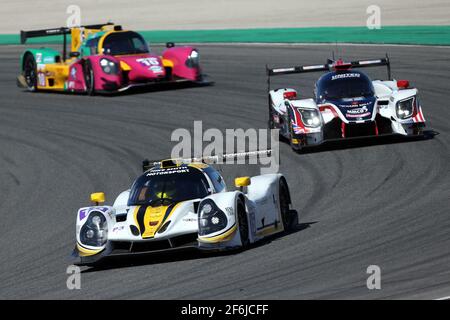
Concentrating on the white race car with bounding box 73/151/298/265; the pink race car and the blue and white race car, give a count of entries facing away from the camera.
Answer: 0

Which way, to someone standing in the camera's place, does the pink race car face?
facing the viewer and to the right of the viewer

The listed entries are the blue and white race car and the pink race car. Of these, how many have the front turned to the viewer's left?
0

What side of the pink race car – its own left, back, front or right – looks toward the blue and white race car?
front

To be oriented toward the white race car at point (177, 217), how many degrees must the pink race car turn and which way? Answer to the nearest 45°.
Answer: approximately 45° to its right

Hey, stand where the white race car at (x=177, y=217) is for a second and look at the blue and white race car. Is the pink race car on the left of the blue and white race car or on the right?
left

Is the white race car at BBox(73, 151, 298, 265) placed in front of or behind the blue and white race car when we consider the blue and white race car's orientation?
in front

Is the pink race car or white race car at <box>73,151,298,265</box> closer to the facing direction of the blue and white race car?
the white race car

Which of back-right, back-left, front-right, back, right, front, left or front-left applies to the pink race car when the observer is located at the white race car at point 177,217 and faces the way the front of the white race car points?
back-right

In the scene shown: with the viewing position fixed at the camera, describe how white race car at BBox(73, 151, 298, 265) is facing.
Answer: facing the viewer and to the left of the viewer

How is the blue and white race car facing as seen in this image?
toward the camera
